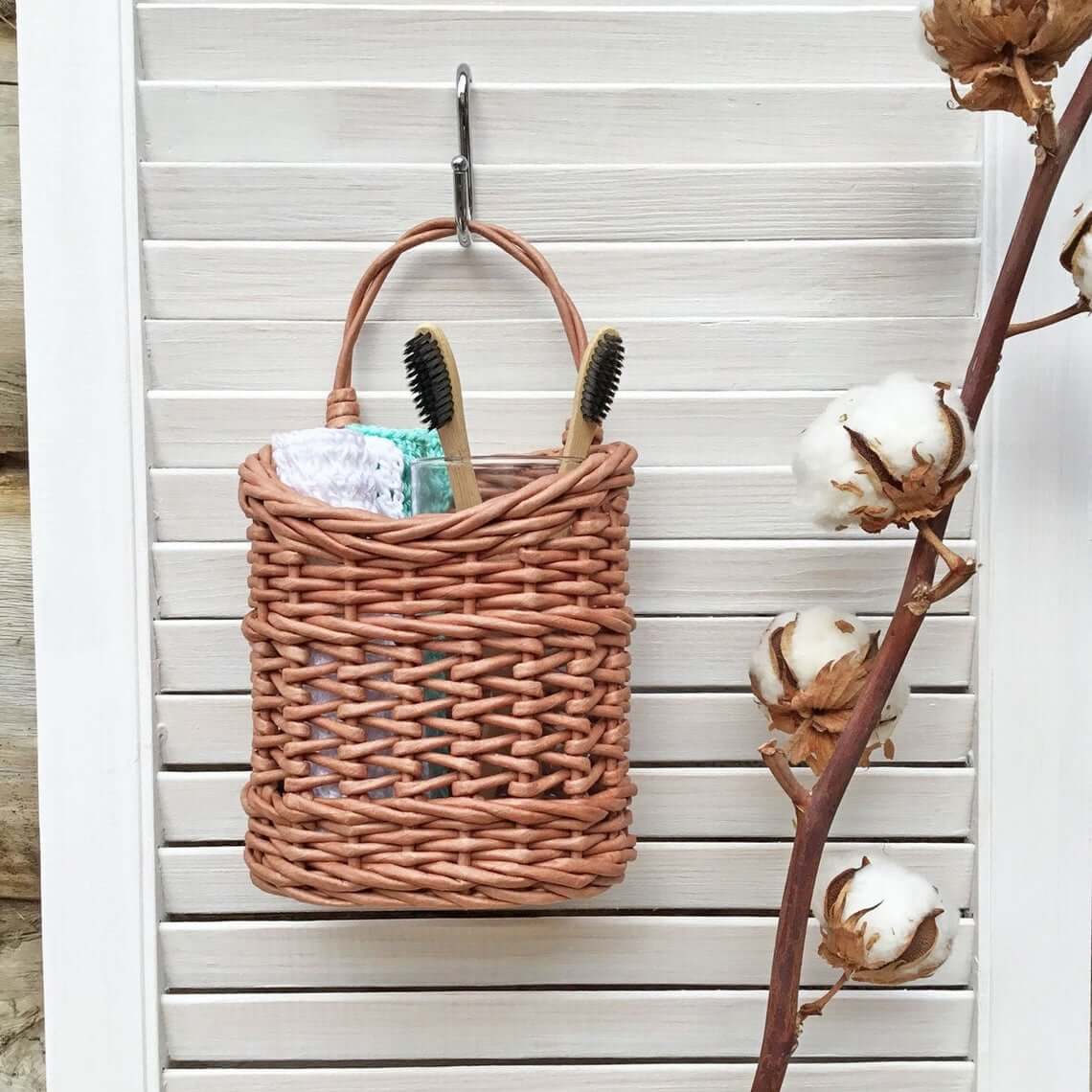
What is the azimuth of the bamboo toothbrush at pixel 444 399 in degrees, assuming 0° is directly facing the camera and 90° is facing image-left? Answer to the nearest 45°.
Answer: approximately 45°

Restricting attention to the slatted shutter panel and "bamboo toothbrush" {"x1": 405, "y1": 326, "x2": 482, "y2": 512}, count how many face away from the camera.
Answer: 0
